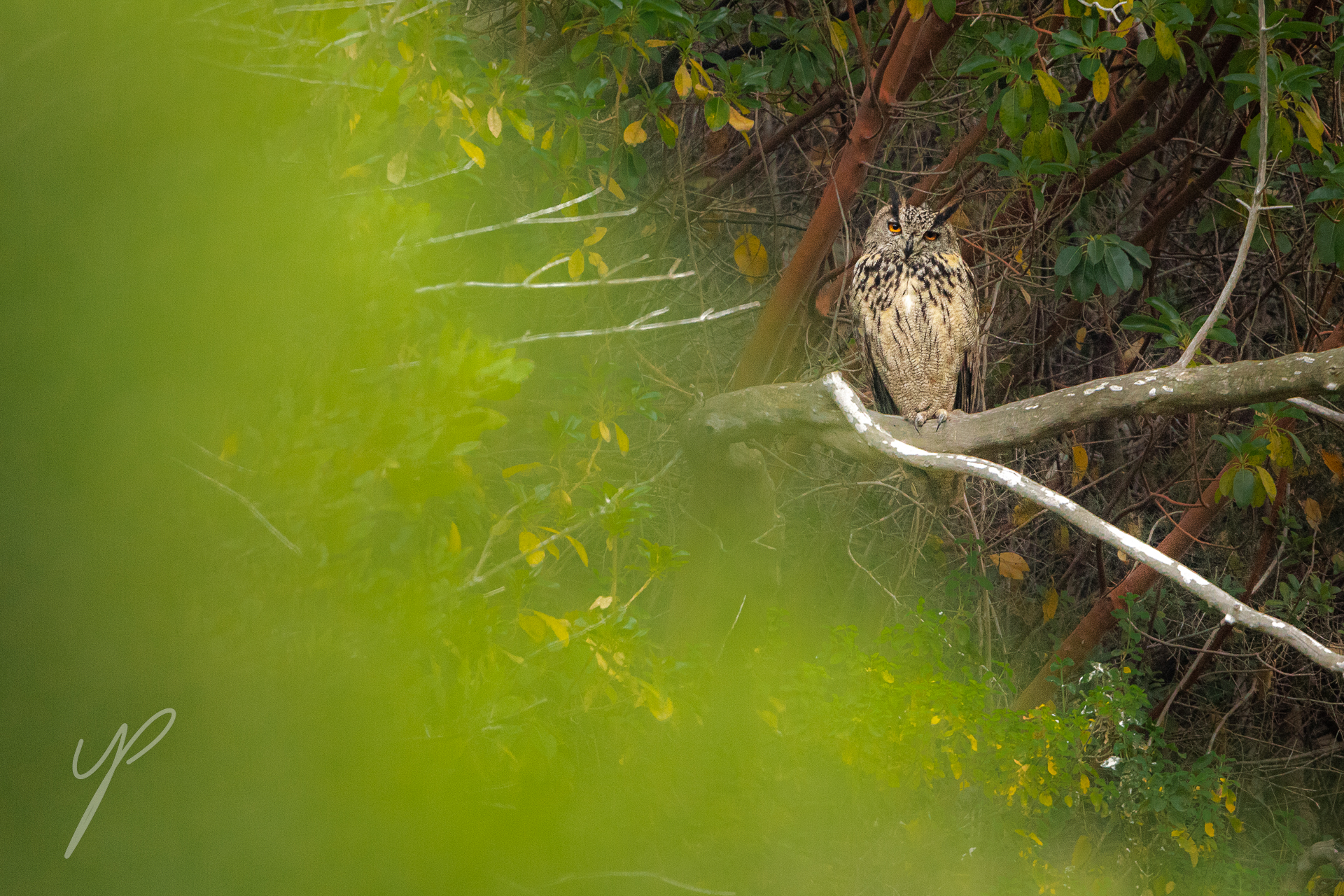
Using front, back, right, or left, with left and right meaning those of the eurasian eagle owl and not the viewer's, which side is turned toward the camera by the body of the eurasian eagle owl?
front
